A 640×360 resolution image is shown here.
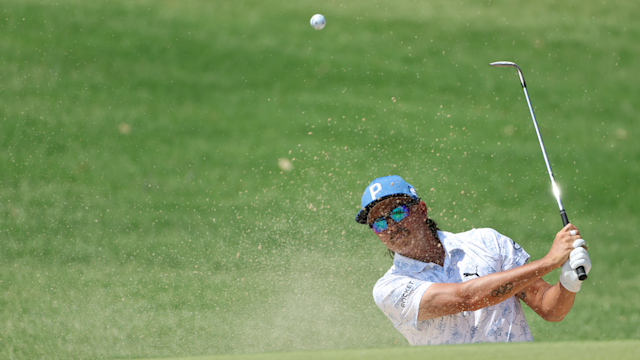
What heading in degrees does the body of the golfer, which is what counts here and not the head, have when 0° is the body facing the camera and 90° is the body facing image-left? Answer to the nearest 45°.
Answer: approximately 0°
